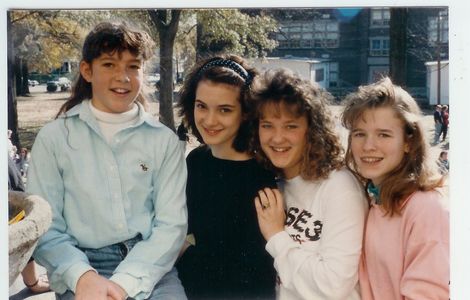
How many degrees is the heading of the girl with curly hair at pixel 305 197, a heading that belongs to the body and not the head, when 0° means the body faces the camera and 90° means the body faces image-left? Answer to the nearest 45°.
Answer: approximately 45°

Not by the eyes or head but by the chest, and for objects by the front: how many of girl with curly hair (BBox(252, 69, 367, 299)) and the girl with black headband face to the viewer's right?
0

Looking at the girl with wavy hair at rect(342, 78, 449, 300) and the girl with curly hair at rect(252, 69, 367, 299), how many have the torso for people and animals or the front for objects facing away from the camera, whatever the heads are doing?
0
